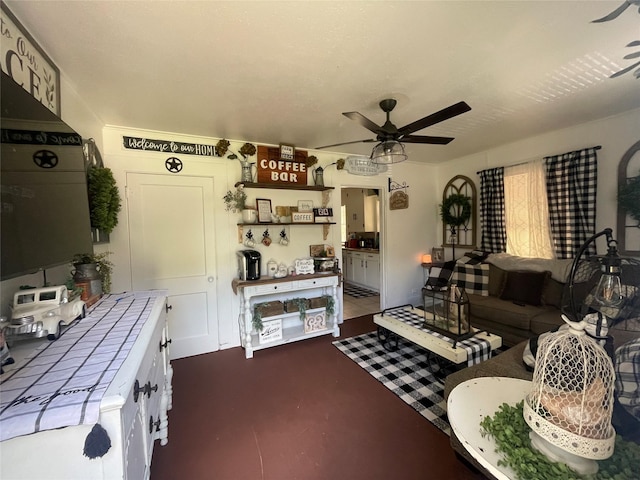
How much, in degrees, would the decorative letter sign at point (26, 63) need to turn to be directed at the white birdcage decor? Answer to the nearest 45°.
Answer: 0° — it already faces it

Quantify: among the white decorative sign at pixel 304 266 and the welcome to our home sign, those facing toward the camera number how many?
2

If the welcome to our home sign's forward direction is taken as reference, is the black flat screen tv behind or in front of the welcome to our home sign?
in front

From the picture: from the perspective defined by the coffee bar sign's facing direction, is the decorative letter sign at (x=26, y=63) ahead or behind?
ahead

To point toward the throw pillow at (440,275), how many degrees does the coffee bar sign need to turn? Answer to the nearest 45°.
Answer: approximately 90° to its left

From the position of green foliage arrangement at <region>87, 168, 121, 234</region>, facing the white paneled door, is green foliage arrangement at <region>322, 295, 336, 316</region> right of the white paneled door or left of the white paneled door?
right

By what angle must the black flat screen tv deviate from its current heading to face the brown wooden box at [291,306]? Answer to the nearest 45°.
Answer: approximately 90° to its left

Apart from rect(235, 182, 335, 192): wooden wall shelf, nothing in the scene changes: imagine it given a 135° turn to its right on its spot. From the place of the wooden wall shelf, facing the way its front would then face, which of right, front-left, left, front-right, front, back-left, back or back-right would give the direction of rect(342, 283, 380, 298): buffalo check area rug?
right

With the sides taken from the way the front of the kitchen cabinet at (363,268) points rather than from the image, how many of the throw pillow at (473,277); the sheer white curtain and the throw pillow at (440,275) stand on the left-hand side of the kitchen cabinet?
3

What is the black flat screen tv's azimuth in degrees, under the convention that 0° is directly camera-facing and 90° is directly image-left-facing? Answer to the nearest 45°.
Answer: approximately 315°

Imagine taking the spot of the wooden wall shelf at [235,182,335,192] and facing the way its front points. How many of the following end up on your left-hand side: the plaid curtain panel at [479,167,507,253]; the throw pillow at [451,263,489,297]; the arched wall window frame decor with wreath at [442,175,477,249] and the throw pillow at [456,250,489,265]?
4

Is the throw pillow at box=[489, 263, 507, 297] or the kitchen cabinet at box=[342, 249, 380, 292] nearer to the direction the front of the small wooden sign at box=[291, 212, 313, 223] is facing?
the throw pillow

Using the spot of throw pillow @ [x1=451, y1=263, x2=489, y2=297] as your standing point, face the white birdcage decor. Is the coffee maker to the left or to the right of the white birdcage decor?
right

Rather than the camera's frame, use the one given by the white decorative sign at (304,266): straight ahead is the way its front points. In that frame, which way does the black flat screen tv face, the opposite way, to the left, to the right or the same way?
to the left

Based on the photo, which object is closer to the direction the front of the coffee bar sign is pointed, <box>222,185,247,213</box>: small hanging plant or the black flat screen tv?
the black flat screen tv

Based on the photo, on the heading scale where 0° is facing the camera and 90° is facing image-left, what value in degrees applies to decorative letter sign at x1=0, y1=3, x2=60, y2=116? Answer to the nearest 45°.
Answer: approximately 315°
